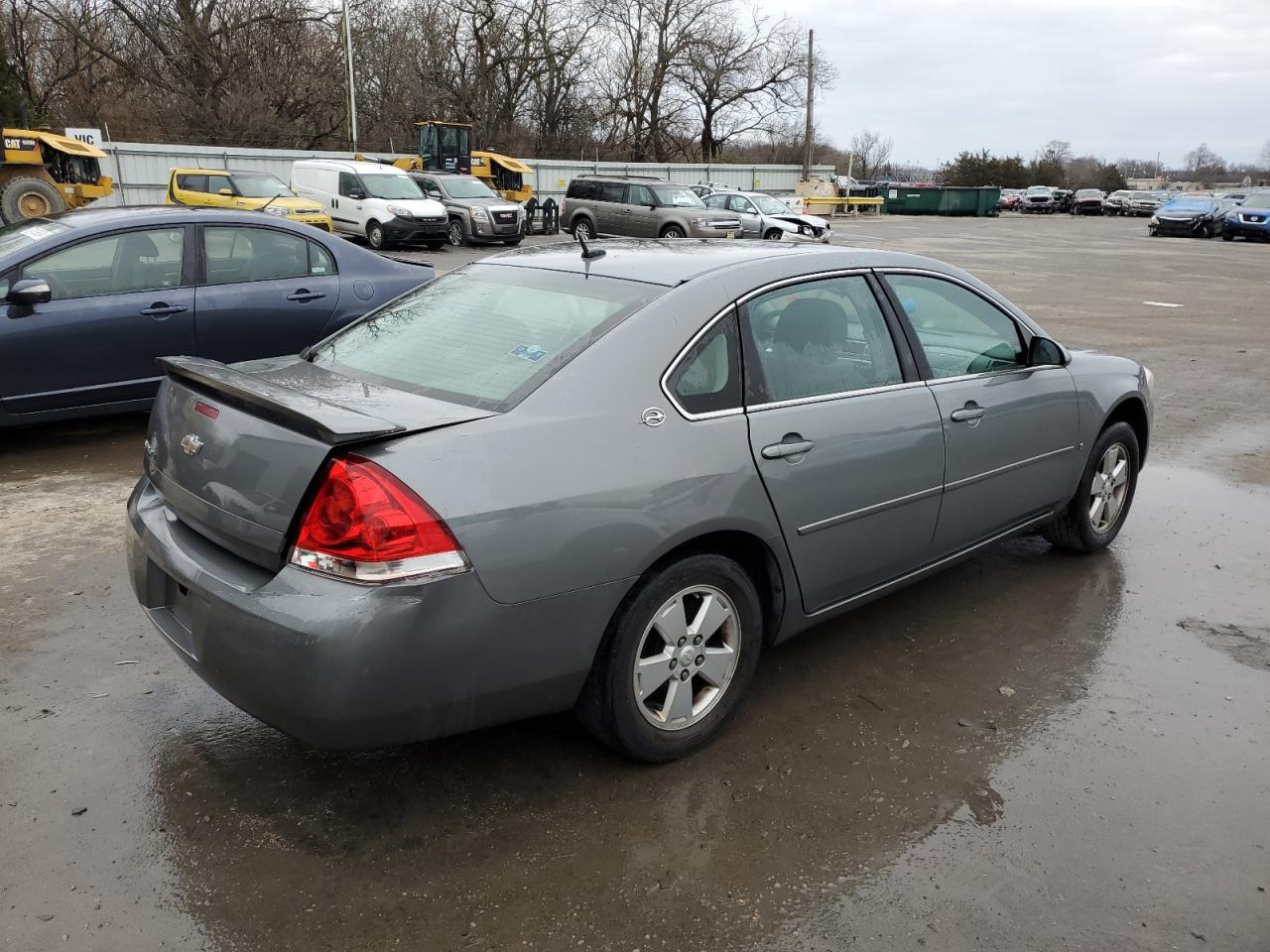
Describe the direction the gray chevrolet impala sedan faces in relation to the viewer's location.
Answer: facing away from the viewer and to the right of the viewer

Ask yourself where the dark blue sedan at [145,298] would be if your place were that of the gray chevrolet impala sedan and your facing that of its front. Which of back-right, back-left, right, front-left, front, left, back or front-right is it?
left

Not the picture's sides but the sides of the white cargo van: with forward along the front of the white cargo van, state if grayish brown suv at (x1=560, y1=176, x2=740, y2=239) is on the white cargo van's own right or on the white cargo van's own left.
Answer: on the white cargo van's own left

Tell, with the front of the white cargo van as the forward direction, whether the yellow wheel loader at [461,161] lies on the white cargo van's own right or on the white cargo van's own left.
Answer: on the white cargo van's own left

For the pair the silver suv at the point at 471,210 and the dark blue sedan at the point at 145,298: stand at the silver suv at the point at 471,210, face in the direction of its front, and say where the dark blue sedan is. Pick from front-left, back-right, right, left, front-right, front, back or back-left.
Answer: front-right

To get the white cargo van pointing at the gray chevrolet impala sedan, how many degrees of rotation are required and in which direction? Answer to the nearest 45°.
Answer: approximately 45° to its right

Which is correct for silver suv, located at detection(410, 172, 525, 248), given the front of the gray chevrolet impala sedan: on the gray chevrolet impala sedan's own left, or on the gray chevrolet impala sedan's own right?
on the gray chevrolet impala sedan's own left

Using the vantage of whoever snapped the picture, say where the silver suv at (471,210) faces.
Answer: facing the viewer and to the right of the viewer

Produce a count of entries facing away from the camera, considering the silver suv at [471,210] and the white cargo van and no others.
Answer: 0
